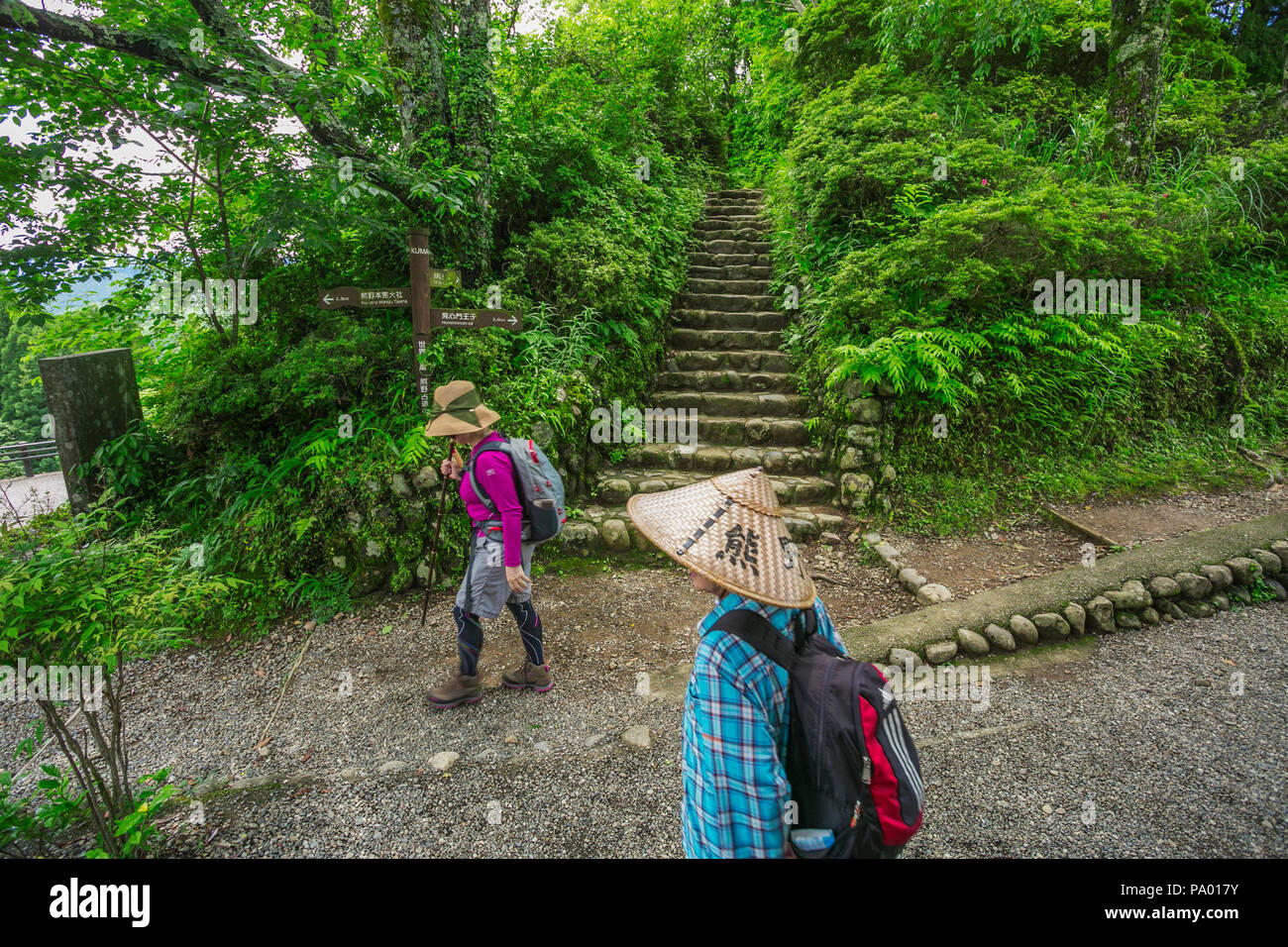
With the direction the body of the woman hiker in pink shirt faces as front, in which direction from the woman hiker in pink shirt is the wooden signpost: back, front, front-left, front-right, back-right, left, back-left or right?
right

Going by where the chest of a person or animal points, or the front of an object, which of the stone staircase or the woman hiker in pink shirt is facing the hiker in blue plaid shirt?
the stone staircase

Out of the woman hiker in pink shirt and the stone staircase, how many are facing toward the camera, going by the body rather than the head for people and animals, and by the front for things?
1

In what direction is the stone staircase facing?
toward the camera

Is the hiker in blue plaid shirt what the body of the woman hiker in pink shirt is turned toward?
no

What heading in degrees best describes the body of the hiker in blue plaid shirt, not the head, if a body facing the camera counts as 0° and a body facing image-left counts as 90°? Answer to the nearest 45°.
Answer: approximately 90°

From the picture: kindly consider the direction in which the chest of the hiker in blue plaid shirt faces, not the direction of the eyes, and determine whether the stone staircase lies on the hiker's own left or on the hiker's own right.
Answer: on the hiker's own right

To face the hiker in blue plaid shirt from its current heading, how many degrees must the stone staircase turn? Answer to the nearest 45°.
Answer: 0° — it already faces them

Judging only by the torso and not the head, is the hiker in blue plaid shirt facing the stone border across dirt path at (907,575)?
no

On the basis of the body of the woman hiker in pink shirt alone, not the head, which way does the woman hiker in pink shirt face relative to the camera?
to the viewer's left

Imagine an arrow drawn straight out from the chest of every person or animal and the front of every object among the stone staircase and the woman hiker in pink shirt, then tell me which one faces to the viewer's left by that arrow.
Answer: the woman hiker in pink shirt

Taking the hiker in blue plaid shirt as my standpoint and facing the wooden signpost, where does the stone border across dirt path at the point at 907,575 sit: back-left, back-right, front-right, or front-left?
front-right

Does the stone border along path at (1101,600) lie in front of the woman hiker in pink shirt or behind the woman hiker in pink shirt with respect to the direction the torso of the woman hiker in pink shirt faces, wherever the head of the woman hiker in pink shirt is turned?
behind
